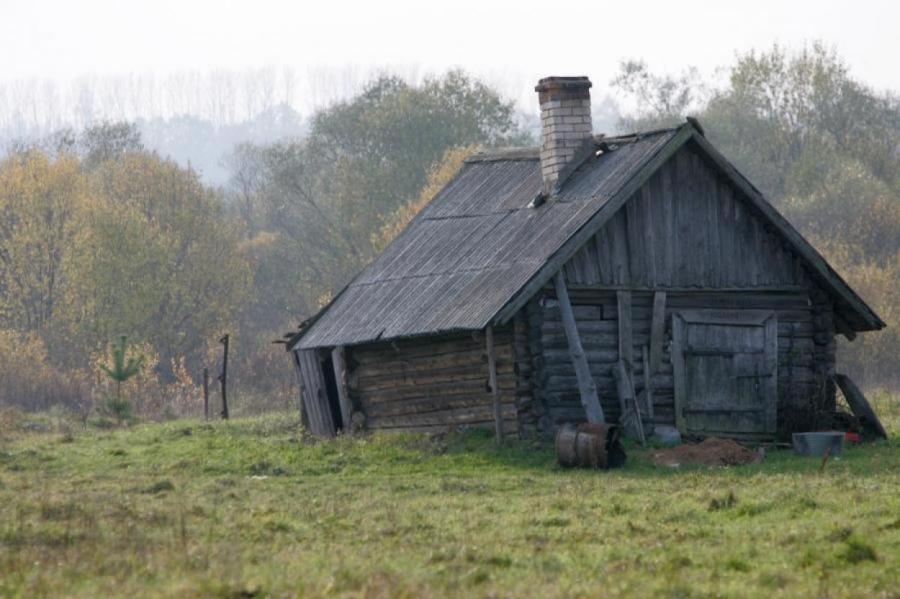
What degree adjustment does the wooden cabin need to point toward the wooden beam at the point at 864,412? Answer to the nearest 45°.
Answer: approximately 45° to its left

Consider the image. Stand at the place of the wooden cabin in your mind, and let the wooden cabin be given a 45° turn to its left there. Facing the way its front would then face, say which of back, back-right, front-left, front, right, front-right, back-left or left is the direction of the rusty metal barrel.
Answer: right

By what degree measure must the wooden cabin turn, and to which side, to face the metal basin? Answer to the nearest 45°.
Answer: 0° — it already faces it

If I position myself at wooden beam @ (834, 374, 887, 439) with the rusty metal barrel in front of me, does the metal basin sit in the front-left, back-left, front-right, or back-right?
front-left

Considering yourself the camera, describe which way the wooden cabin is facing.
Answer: facing the viewer and to the right of the viewer

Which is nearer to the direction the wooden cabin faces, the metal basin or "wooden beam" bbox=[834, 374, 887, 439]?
the metal basin
